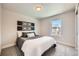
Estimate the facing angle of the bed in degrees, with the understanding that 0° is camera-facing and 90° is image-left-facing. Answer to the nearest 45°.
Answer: approximately 315°
